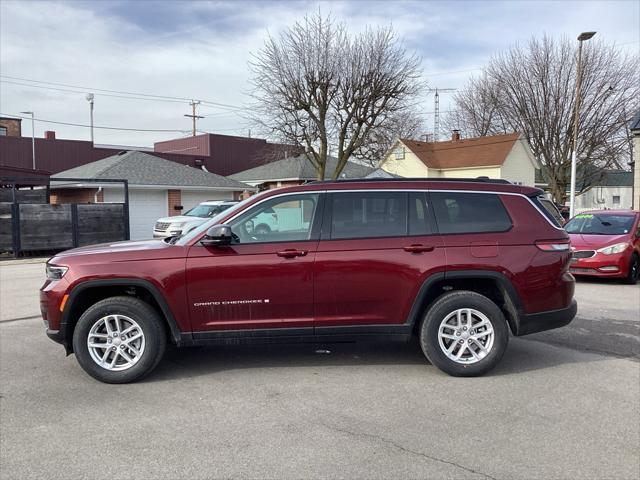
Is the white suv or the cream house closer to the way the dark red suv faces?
the white suv

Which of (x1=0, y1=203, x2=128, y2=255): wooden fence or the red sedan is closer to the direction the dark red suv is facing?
the wooden fence

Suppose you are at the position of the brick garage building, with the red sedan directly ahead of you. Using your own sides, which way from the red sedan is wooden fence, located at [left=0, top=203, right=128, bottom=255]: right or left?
right

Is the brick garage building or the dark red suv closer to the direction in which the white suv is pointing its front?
the dark red suv

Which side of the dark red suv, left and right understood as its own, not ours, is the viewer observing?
left

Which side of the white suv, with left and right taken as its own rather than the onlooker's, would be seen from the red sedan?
left

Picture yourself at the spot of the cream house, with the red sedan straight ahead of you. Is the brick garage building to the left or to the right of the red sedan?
right

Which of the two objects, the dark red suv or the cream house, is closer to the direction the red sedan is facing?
the dark red suv

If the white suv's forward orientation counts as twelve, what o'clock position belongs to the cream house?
The cream house is roughly at 6 o'clock from the white suv.

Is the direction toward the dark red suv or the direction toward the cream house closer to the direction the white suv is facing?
the dark red suv

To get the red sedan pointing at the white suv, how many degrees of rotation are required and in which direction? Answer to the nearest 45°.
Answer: approximately 45° to its right
